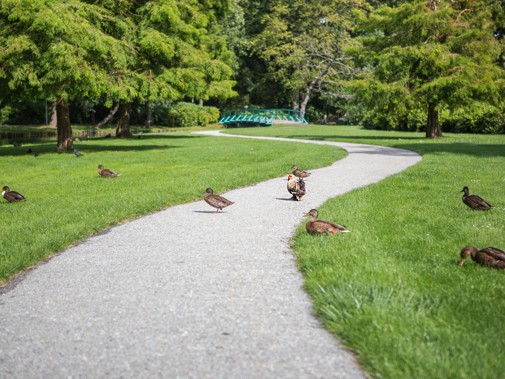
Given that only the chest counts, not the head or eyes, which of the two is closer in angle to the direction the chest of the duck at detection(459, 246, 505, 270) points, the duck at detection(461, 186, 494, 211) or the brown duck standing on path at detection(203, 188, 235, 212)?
the brown duck standing on path

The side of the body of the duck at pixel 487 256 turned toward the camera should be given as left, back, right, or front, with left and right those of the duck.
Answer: left

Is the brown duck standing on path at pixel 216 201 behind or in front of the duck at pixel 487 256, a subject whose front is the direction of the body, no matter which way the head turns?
in front

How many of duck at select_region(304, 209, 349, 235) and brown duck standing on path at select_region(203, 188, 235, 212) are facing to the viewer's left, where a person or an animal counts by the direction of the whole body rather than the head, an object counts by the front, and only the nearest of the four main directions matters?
2

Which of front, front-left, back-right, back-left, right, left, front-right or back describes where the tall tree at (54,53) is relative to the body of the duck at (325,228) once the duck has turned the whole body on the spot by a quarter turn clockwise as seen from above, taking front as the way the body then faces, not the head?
front-left

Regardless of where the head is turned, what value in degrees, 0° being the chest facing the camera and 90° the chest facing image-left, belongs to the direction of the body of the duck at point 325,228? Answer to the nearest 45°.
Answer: approximately 90°

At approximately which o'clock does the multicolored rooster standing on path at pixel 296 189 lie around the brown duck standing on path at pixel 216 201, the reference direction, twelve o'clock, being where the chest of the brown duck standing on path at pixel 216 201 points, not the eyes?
the multicolored rooster standing on path at pixel 296 189 is roughly at 5 o'clock from the brown duck standing on path at pixel 216 201.

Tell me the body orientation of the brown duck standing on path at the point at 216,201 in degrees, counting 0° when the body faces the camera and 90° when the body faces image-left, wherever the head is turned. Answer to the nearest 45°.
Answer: approximately 90°

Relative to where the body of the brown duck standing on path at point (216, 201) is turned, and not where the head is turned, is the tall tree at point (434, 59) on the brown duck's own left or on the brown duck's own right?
on the brown duck's own right
